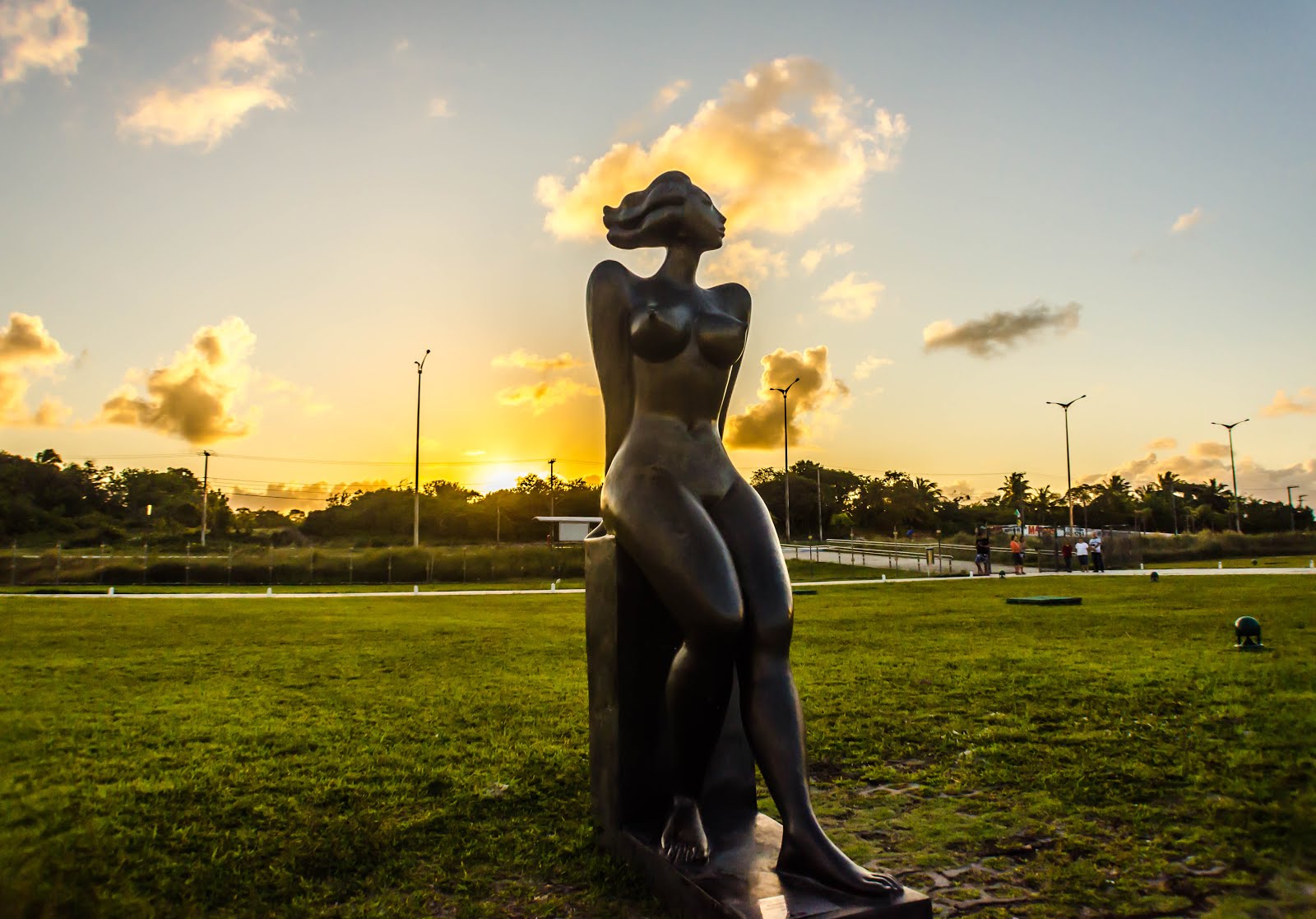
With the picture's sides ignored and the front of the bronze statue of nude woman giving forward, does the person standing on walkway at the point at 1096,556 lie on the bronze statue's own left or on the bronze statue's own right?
on the bronze statue's own left

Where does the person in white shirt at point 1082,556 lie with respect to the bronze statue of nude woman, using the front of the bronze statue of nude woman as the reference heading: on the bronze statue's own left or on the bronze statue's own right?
on the bronze statue's own left

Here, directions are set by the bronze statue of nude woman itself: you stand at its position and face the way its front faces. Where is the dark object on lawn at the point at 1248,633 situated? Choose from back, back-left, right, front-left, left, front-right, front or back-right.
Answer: left

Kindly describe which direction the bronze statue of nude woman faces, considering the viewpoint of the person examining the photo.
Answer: facing the viewer and to the right of the viewer
